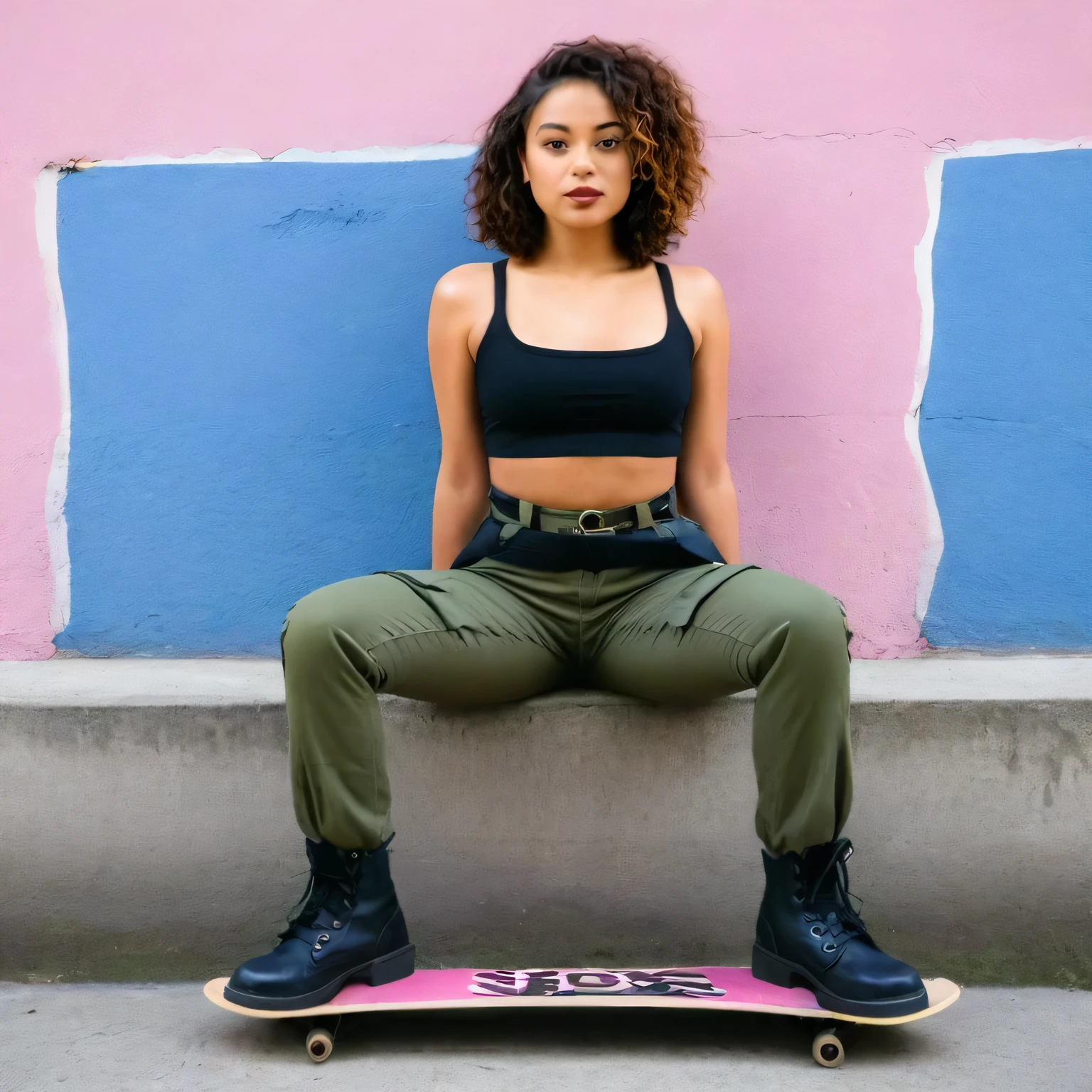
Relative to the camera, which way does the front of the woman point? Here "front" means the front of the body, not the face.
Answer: toward the camera
